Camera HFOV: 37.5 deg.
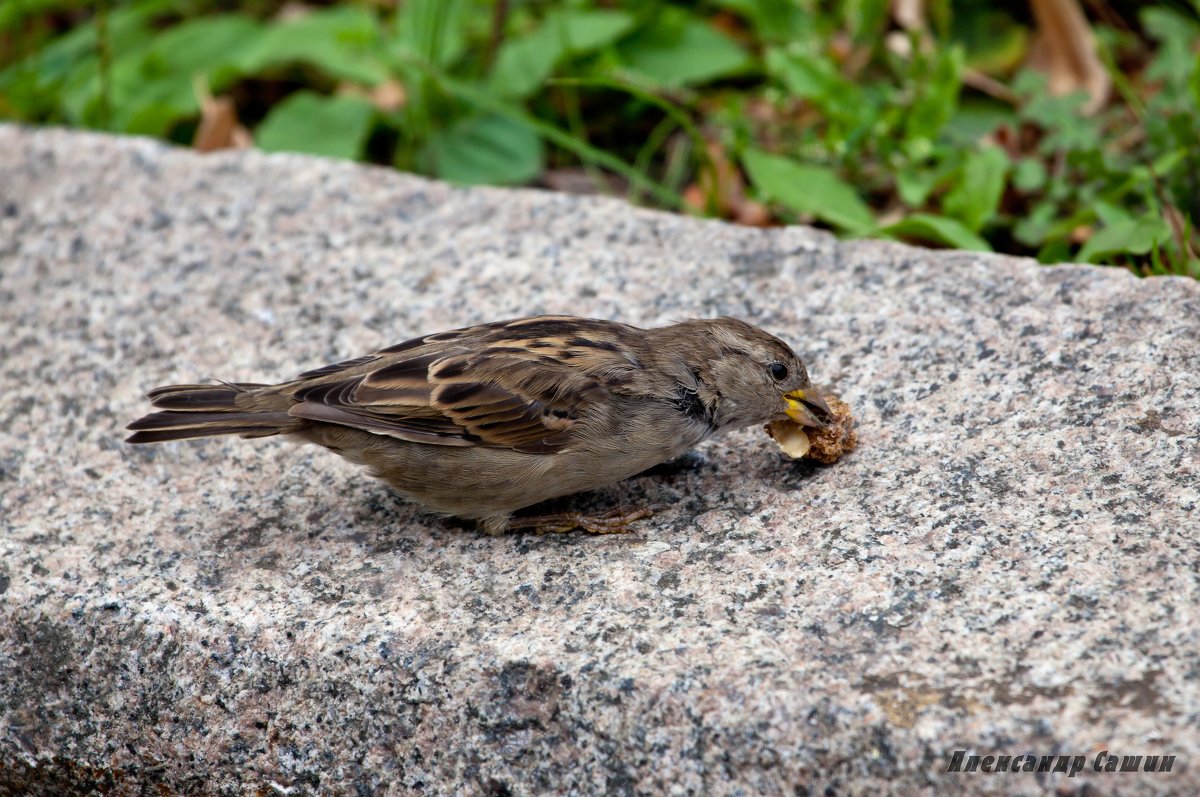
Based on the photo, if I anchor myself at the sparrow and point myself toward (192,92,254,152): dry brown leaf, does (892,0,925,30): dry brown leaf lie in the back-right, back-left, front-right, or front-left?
front-right

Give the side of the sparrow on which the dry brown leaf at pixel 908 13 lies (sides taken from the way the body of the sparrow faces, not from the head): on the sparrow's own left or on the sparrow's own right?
on the sparrow's own left

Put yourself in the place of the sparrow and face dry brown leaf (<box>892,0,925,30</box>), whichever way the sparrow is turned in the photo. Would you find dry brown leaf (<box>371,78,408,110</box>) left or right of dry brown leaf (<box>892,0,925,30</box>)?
left

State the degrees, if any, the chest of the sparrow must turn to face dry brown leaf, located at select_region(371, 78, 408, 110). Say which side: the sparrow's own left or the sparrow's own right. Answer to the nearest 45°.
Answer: approximately 90° to the sparrow's own left

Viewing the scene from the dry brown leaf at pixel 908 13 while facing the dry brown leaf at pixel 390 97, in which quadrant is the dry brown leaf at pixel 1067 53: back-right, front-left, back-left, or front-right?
back-left

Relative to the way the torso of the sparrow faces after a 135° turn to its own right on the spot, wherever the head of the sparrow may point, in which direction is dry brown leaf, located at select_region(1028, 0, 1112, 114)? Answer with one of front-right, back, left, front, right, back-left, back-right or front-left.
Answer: back

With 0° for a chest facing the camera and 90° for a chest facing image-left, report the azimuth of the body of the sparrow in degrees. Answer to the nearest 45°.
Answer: approximately 270°

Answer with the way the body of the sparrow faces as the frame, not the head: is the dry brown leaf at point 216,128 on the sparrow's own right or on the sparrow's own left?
on the sparrow's own left
